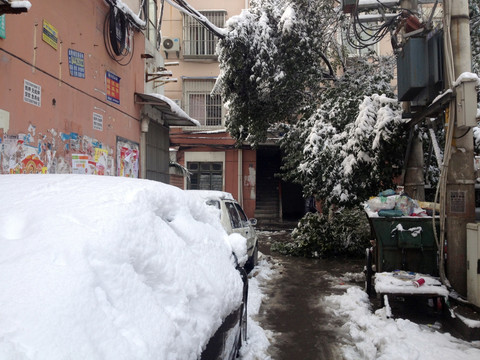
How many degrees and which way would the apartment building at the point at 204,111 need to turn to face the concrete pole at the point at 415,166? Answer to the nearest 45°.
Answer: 0° — it already faces it

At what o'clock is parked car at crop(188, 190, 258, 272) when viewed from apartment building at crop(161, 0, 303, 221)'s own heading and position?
The parked car is roughly at 12 o'clock from the apartment building.

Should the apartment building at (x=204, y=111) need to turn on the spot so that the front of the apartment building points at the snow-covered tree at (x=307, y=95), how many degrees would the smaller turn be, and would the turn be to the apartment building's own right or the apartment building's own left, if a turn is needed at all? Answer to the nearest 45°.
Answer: approximately 45° to the apartment building's own left

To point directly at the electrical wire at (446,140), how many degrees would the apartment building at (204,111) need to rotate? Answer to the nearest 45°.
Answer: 0° — it already faces it

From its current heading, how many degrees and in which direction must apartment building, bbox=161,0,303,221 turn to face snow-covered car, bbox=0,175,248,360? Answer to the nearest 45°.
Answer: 0° — it already faces it

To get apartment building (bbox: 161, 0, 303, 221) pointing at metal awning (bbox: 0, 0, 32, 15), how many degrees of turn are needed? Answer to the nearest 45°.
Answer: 0° — it already faces it

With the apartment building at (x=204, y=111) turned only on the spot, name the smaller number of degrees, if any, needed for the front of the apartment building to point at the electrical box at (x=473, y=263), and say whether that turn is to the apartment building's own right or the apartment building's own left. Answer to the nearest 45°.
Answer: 0° — it already faces it

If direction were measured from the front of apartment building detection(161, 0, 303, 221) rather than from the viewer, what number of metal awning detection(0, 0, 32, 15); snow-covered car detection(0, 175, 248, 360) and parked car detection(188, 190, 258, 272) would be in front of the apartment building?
3

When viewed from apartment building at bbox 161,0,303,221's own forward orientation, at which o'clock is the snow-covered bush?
The snow-covered bush is roughly at 11 o'clock from the apartment building.

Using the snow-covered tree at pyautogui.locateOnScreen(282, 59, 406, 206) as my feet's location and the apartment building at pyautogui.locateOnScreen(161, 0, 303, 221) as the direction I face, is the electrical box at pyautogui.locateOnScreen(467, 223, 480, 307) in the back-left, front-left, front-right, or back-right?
back-left

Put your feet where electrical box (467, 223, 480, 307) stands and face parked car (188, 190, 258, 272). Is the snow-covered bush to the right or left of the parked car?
right

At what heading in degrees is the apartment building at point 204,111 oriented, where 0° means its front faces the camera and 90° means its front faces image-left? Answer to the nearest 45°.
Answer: approximately 0°

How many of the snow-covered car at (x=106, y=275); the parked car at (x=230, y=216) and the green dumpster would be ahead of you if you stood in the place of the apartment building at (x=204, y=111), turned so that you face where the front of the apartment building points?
3

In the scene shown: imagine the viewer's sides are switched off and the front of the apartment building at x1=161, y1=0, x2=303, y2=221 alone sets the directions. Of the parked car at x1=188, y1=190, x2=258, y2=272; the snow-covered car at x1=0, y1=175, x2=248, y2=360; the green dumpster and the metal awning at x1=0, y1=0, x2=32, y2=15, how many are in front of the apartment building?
4
